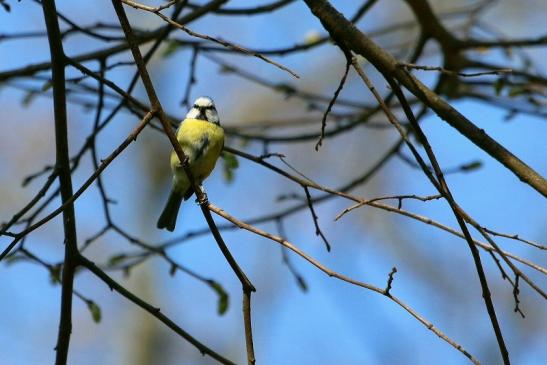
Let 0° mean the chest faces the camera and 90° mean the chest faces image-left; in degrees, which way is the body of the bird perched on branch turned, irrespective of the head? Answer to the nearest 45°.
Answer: approximately 0°
